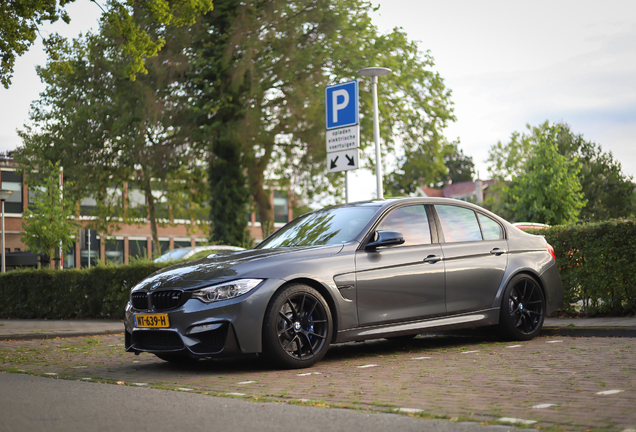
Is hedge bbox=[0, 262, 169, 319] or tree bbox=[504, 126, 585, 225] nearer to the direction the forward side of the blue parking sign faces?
the hedge

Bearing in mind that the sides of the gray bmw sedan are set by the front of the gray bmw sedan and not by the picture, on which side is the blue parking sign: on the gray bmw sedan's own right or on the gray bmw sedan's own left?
on the gray bmw sedan's own right

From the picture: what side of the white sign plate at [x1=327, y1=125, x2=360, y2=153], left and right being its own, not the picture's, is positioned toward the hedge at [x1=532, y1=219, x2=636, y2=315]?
left

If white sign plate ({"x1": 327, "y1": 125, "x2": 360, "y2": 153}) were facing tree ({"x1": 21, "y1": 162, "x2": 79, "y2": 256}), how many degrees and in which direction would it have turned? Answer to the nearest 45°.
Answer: approximately 90° to its right

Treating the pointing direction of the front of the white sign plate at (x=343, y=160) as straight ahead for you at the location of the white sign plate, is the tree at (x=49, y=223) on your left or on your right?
on your right

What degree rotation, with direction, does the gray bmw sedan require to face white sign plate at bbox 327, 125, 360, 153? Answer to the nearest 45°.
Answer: approximately 135° to its right

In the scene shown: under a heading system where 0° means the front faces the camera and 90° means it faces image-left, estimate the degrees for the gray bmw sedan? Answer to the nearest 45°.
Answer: approximately 45°

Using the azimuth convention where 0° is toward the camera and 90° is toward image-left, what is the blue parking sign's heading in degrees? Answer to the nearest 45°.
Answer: approximately 45°

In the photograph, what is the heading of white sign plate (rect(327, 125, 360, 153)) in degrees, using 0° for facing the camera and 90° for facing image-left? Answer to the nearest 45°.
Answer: approximately 45°

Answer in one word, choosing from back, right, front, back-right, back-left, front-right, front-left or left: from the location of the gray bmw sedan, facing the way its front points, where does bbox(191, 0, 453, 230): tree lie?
back-right
